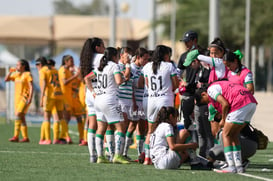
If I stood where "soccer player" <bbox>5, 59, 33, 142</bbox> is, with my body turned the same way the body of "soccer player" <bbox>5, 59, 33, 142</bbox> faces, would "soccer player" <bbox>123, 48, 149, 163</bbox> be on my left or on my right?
on my left

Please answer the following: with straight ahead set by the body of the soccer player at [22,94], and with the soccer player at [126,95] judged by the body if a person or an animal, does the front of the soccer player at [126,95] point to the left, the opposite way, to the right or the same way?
to the left

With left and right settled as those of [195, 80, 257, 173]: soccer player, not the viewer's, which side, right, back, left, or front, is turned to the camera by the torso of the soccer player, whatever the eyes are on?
left

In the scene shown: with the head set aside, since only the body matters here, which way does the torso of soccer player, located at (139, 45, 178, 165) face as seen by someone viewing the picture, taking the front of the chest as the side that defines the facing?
away from the camera

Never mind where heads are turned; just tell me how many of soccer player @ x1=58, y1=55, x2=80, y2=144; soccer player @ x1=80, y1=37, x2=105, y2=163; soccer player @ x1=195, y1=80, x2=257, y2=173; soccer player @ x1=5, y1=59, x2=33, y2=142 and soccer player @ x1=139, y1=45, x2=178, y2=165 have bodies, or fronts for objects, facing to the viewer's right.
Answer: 2
